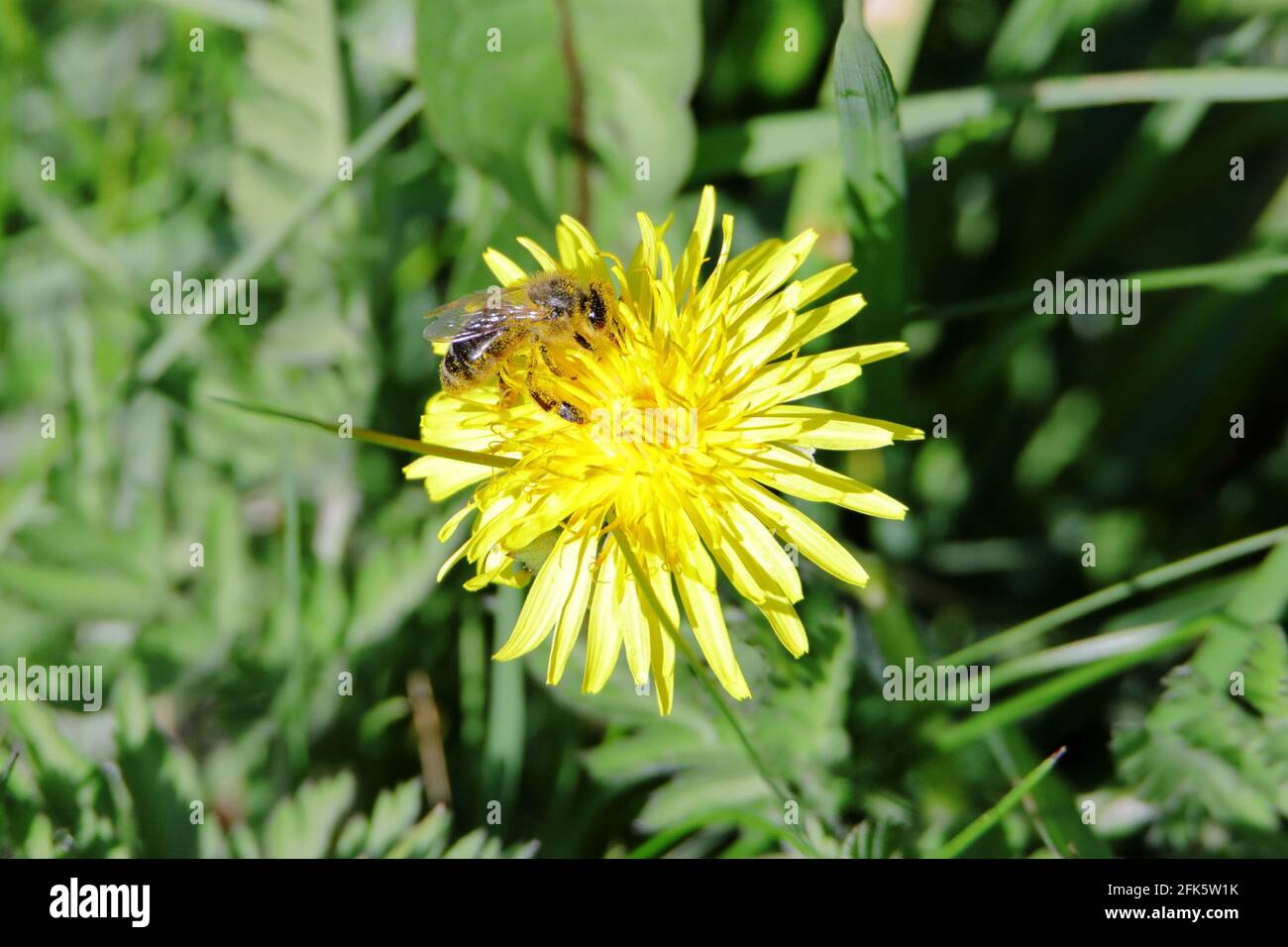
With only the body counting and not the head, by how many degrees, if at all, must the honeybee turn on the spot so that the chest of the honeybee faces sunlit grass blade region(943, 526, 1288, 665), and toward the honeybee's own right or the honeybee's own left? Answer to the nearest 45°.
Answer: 0° — it already faces it

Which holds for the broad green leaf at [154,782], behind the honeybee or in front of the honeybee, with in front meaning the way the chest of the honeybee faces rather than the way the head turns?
behind

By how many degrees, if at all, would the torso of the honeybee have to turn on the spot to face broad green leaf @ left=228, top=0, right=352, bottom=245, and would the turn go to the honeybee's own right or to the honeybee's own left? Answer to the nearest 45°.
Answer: approximately 135° to the honeybee's own left

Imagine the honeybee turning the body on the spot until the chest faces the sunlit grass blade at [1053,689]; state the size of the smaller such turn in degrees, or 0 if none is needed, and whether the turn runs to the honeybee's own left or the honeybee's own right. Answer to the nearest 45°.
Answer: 0° — it already faces it

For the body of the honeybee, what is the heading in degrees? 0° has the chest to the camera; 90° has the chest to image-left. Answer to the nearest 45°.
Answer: approximately 270°

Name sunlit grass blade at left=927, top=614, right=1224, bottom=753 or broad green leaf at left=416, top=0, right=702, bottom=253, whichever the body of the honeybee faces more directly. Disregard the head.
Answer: the sunlit grass blade

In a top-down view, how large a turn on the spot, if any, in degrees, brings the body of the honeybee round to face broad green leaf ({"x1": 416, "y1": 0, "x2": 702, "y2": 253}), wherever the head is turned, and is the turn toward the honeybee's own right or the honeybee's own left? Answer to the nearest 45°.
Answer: approximately 90° to the honeybee's own left
